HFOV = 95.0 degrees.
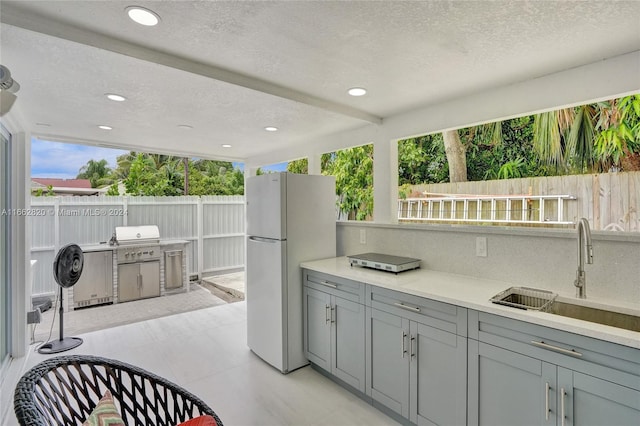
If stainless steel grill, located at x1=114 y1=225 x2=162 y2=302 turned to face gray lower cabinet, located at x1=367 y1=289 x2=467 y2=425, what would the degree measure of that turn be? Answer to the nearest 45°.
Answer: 0° — it already faces it

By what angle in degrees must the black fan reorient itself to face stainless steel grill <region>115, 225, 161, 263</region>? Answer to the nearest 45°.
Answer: approximately 90° to its left

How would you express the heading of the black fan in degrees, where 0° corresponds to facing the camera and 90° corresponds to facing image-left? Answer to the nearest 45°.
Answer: approximately 315°

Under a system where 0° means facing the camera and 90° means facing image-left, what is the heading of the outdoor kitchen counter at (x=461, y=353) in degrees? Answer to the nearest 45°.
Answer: approximately 45°

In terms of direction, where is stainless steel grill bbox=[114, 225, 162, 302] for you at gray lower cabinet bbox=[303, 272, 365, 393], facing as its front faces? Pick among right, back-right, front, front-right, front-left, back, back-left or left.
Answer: right

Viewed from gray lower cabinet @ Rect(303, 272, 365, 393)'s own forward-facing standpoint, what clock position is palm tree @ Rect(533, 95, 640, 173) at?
The palm tree is roughly at 7 o'clock from the gray lower cabinet.

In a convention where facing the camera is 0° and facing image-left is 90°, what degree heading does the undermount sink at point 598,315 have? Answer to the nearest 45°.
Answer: approximately 45°

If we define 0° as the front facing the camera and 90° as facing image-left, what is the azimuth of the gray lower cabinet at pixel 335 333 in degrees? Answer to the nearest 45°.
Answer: approximately 45°

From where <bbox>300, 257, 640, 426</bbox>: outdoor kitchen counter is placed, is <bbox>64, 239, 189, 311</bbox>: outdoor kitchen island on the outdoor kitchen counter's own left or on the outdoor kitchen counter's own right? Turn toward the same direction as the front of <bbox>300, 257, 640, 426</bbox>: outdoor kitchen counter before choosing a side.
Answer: on the outdoor kitchen counter's own right

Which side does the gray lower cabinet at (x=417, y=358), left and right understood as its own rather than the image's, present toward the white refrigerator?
right
